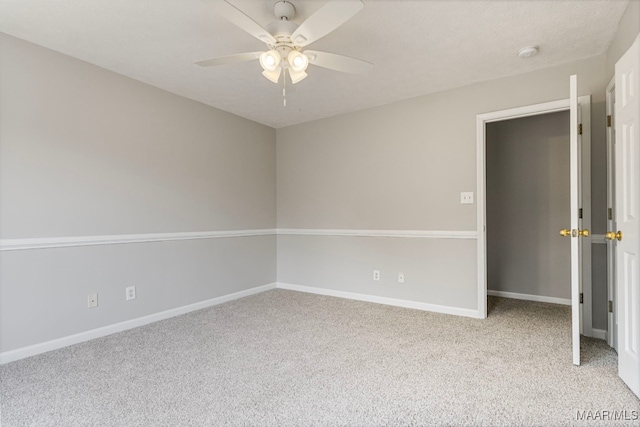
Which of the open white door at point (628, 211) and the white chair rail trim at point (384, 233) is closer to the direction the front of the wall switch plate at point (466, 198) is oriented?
the open white door

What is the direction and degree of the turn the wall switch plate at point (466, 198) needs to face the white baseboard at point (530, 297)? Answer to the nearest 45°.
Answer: approximately 135° to its left

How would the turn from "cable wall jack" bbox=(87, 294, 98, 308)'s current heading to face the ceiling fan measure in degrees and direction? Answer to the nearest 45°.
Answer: approximately 45° to its left
